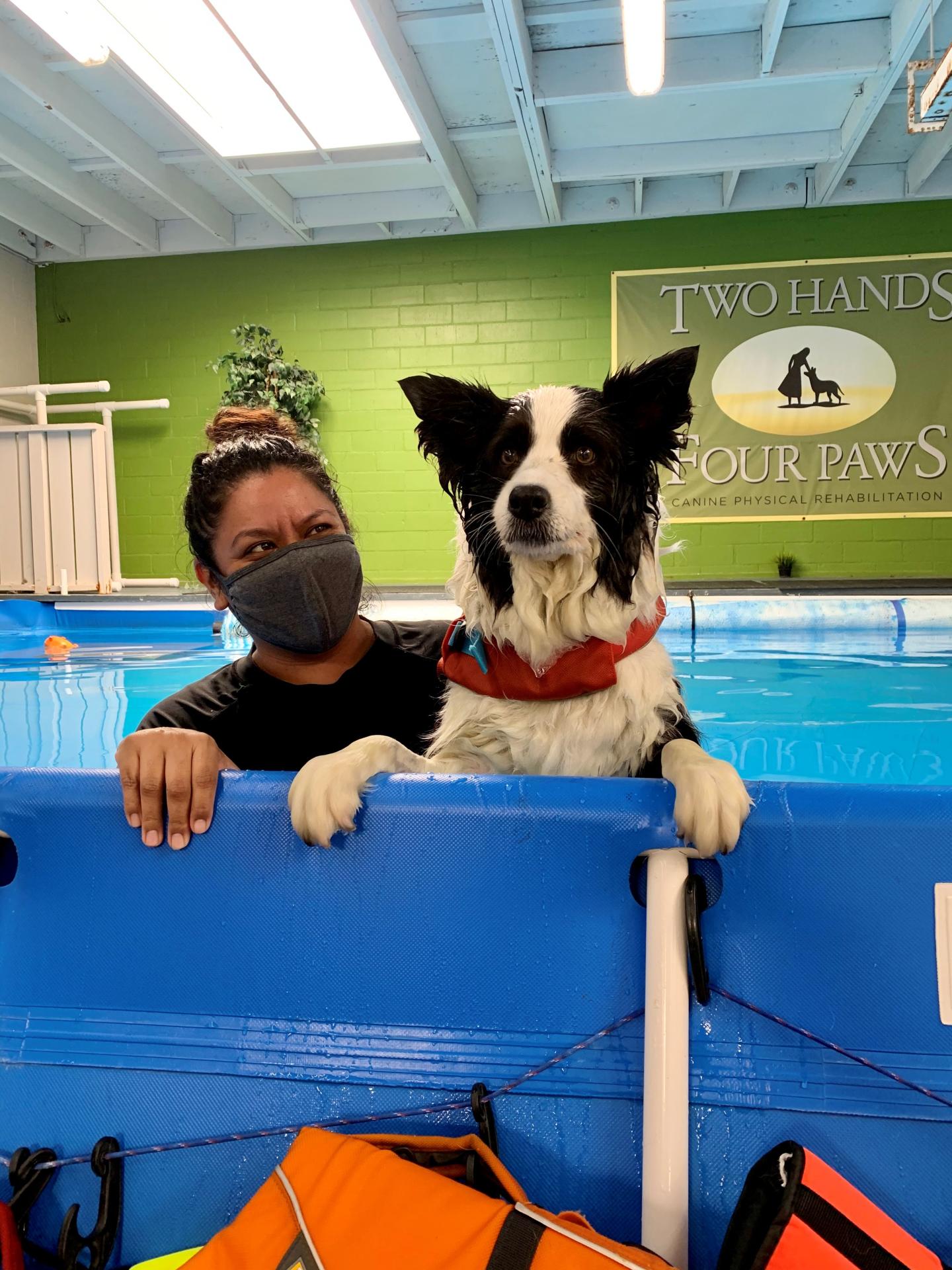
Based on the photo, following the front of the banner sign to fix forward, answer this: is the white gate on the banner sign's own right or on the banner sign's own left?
on the banner sign's own right

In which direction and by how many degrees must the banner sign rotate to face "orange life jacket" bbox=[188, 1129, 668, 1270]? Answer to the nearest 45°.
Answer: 0° — it already faces it

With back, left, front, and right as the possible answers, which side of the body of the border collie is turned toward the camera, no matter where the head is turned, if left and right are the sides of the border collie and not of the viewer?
front

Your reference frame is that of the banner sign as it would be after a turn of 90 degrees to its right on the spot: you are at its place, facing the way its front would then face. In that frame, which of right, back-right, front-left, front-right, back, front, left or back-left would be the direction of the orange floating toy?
front-left

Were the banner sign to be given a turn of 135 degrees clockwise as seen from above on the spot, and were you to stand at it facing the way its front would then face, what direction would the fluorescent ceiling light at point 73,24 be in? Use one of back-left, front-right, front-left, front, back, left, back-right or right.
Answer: left

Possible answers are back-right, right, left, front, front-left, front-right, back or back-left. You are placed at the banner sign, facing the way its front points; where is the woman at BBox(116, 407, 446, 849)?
front

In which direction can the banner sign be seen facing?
toward the camera

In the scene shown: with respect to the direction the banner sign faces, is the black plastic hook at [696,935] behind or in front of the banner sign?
in front

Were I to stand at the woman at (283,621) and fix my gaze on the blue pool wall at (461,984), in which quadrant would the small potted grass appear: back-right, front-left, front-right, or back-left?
back-left

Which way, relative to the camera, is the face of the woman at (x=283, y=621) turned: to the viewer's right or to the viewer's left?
to the viewer's right

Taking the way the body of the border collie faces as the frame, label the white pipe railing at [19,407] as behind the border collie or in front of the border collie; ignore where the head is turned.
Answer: behind

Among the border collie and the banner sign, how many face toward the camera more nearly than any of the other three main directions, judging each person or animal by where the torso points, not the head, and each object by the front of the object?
2
